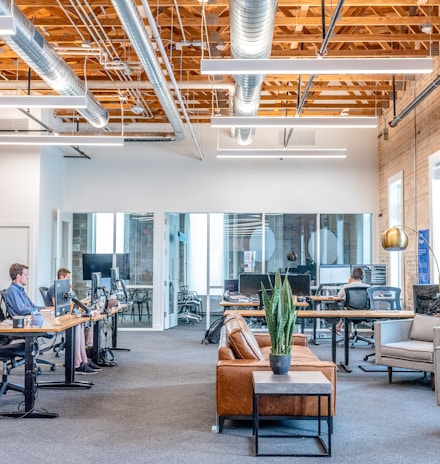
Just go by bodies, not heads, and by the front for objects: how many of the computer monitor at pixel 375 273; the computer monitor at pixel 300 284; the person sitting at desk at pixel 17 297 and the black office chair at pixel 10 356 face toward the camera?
2

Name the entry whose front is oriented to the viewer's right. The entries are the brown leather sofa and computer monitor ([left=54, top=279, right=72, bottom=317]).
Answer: the brown leather sofa

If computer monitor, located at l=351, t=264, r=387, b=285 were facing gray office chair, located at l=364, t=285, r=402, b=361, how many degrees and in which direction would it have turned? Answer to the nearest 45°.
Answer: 0° — it already faces it

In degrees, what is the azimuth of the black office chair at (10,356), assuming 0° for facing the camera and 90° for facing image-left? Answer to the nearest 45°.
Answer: approximately 270°

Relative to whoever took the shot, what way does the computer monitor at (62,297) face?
facing away from the viewer and to the left of the viewer

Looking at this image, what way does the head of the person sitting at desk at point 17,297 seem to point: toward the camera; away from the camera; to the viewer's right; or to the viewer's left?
to the viewer's right

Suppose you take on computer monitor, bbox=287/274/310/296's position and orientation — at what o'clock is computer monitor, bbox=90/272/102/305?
computer monitor, bbox=90/272/102/305 is roughly at 2 o'clock from computer monitor, bbox=287/274/310/296.

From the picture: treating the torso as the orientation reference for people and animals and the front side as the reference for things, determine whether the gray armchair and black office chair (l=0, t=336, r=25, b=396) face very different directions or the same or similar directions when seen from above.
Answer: very different directions
